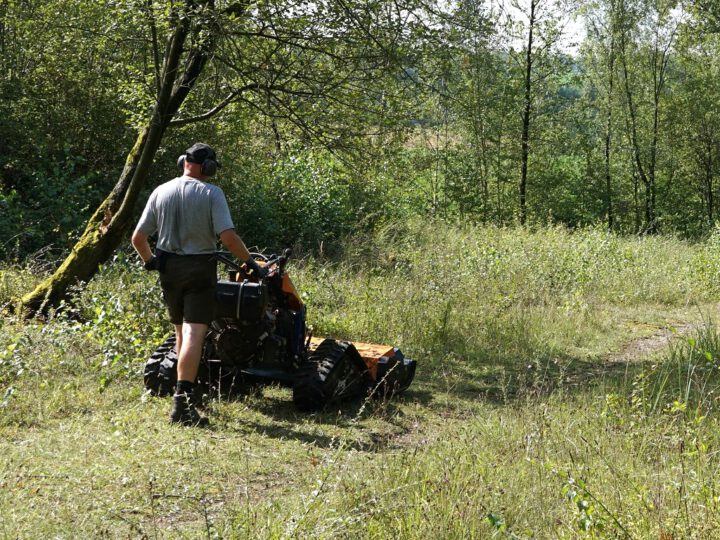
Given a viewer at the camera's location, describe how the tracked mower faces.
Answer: facing away from the viewer and to the right of the viewer
